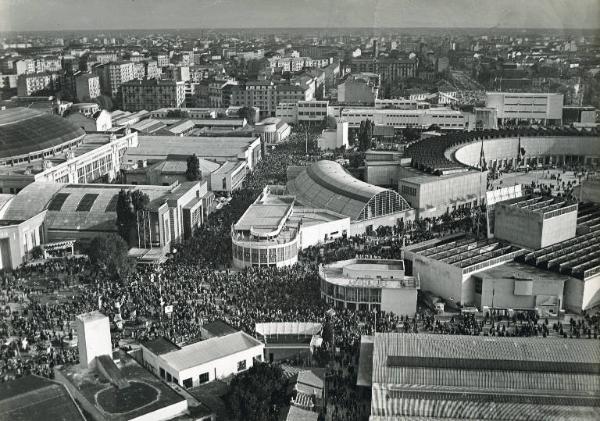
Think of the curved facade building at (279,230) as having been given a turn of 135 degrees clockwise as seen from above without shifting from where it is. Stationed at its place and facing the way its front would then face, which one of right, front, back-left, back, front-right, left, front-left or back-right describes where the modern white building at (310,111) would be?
front-right

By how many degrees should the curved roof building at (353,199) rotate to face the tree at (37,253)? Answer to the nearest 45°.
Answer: approximately 135° to its right

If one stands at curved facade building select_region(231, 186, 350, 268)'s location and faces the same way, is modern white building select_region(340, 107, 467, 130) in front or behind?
behind

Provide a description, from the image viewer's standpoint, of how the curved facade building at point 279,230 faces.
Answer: facing the viewer

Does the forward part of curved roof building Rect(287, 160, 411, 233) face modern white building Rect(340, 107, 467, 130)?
no

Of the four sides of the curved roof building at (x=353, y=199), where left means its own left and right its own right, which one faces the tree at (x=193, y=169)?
back

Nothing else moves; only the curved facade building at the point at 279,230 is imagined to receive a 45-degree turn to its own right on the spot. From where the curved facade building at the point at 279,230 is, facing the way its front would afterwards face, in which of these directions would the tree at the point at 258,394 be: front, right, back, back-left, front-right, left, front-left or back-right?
front-left

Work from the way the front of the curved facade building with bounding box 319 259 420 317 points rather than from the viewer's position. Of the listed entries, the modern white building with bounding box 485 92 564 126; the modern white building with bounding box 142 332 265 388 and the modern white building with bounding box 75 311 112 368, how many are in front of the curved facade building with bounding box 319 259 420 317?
2

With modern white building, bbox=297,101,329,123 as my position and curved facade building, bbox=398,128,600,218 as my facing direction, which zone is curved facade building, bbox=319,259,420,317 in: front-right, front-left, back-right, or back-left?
front-right

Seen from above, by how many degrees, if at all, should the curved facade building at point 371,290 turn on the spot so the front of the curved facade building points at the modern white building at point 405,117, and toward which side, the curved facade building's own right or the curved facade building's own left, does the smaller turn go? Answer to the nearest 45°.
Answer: approximately 135° to the curved facade building's own right

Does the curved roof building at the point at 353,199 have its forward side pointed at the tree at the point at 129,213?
no

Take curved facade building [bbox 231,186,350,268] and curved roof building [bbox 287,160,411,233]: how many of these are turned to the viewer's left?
0

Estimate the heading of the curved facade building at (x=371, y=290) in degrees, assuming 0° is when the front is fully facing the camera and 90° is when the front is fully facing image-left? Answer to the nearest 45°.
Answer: approximately 45°

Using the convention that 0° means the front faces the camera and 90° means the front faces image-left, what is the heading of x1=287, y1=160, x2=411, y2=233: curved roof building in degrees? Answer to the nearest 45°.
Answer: approximately 315°

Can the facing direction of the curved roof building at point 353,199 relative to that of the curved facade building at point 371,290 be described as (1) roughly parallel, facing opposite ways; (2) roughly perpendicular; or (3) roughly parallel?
roughly perpendicular

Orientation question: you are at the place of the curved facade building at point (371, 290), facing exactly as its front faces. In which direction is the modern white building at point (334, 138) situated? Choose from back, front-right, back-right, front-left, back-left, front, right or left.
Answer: back-right

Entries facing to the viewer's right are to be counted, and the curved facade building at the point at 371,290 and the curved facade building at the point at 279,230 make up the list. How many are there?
0
